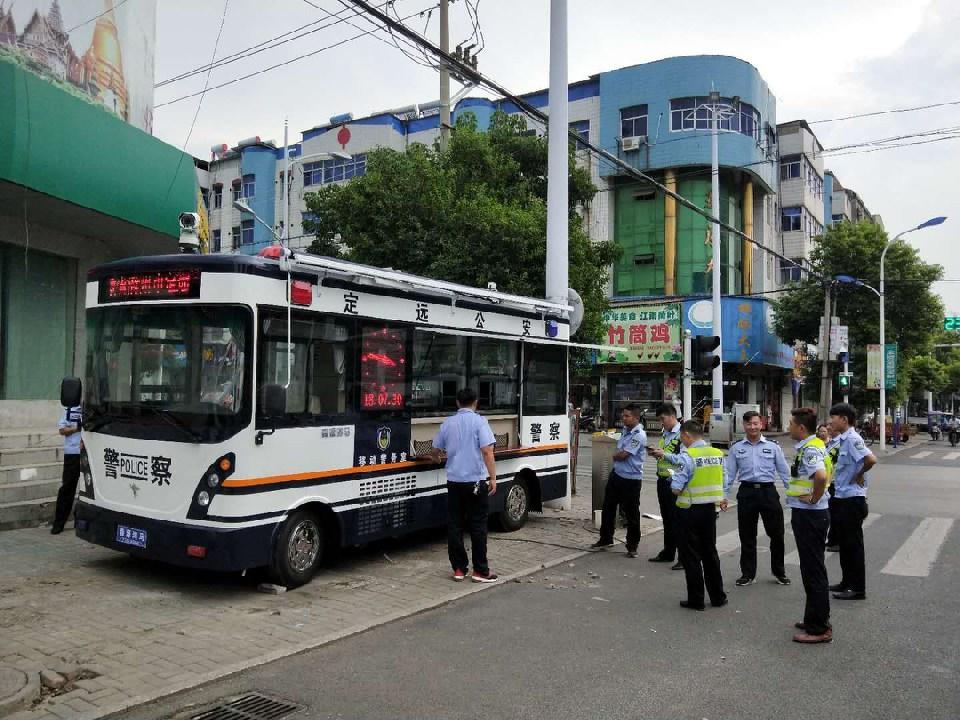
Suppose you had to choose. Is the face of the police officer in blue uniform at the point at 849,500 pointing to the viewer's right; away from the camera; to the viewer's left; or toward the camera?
to the viewer's left

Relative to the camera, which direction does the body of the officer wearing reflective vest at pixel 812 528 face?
to the viewer's left

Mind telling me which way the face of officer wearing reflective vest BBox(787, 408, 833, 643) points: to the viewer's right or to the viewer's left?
to the viewer's left

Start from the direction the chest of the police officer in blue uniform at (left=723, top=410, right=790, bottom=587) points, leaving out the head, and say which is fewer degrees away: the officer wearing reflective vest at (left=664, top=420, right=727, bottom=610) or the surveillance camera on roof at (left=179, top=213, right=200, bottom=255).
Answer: the officer wearing reflective vest

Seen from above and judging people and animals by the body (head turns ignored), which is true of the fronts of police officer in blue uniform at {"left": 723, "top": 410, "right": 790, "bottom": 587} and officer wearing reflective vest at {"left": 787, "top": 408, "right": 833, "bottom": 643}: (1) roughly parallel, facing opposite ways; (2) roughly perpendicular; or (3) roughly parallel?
roughly perpendicular

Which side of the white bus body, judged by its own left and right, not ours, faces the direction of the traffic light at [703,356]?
back

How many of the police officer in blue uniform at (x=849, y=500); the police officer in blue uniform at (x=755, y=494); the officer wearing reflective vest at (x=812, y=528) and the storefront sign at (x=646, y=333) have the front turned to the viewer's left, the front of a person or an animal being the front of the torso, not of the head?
2

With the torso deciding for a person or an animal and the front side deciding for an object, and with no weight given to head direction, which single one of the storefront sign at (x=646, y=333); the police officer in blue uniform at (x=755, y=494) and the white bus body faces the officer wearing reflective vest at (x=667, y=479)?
the storefront sign

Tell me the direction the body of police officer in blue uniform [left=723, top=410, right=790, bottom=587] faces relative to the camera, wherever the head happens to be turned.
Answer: toward the camera

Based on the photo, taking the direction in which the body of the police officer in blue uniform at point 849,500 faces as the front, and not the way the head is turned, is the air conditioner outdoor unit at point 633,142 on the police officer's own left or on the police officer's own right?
on the police officer's own right

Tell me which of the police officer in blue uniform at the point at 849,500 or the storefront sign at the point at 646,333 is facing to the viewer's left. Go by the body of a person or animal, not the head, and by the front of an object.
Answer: the police officer in blue uniform

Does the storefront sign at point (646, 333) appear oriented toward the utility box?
yes

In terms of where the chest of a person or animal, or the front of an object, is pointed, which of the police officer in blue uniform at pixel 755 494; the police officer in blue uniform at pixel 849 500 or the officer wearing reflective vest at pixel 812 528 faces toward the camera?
the police officer in blue uniform at pixel 755 494

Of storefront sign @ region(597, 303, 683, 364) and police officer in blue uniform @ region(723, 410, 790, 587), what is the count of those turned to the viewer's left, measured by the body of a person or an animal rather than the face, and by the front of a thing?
0

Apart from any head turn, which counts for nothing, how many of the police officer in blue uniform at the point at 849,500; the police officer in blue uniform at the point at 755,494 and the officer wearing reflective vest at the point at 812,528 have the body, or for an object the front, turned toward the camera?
1

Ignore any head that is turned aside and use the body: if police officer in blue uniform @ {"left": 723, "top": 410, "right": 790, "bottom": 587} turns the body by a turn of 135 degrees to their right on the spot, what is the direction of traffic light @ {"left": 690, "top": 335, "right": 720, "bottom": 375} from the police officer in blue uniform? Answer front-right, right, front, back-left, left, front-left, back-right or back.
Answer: front-right
